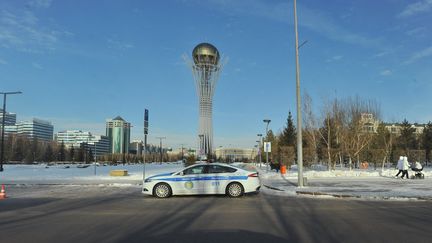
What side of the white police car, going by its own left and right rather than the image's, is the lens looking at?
left
